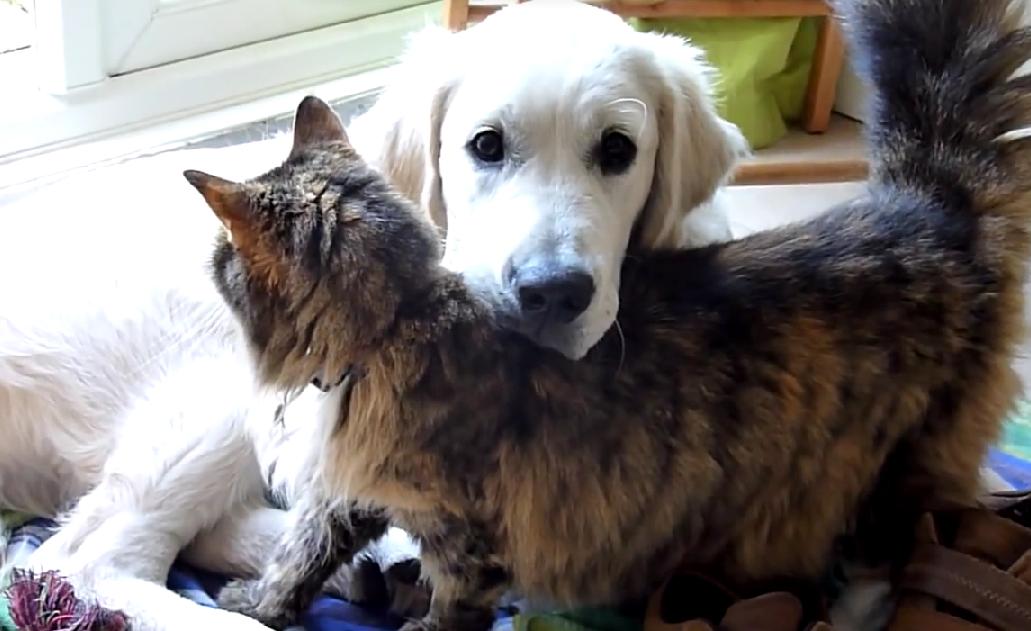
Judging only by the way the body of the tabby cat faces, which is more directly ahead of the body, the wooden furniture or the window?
the window

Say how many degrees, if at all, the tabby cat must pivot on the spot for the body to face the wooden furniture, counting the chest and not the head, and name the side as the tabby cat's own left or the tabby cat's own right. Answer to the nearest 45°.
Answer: approximately 90° to the tabby cat's own right

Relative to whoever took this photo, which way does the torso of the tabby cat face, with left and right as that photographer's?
facing to the left of the viewer
